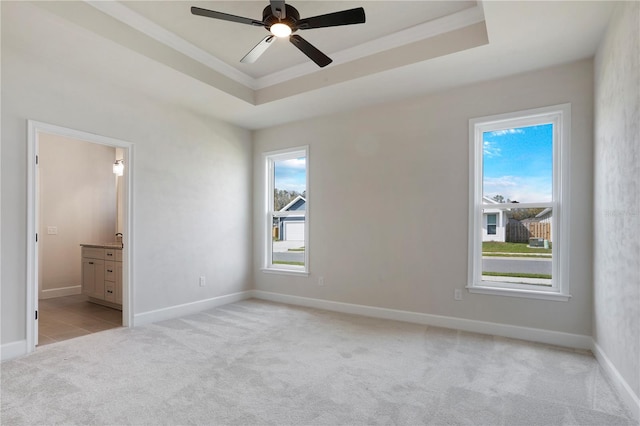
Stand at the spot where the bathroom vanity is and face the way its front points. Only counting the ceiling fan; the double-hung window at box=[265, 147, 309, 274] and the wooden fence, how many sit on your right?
0

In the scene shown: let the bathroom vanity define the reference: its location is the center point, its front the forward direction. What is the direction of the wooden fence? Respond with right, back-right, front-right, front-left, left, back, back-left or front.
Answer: left

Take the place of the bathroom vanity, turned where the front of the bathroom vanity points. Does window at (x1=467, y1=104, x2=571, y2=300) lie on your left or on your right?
on your left

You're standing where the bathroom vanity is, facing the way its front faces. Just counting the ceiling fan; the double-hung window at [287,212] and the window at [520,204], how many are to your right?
0

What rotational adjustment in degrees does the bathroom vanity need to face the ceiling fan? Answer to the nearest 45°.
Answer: approximately 45° to its left

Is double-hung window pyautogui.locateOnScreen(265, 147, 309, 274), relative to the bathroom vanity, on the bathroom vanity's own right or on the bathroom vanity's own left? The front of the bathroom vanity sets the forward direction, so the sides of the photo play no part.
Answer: on the bathroom vanity's own left
